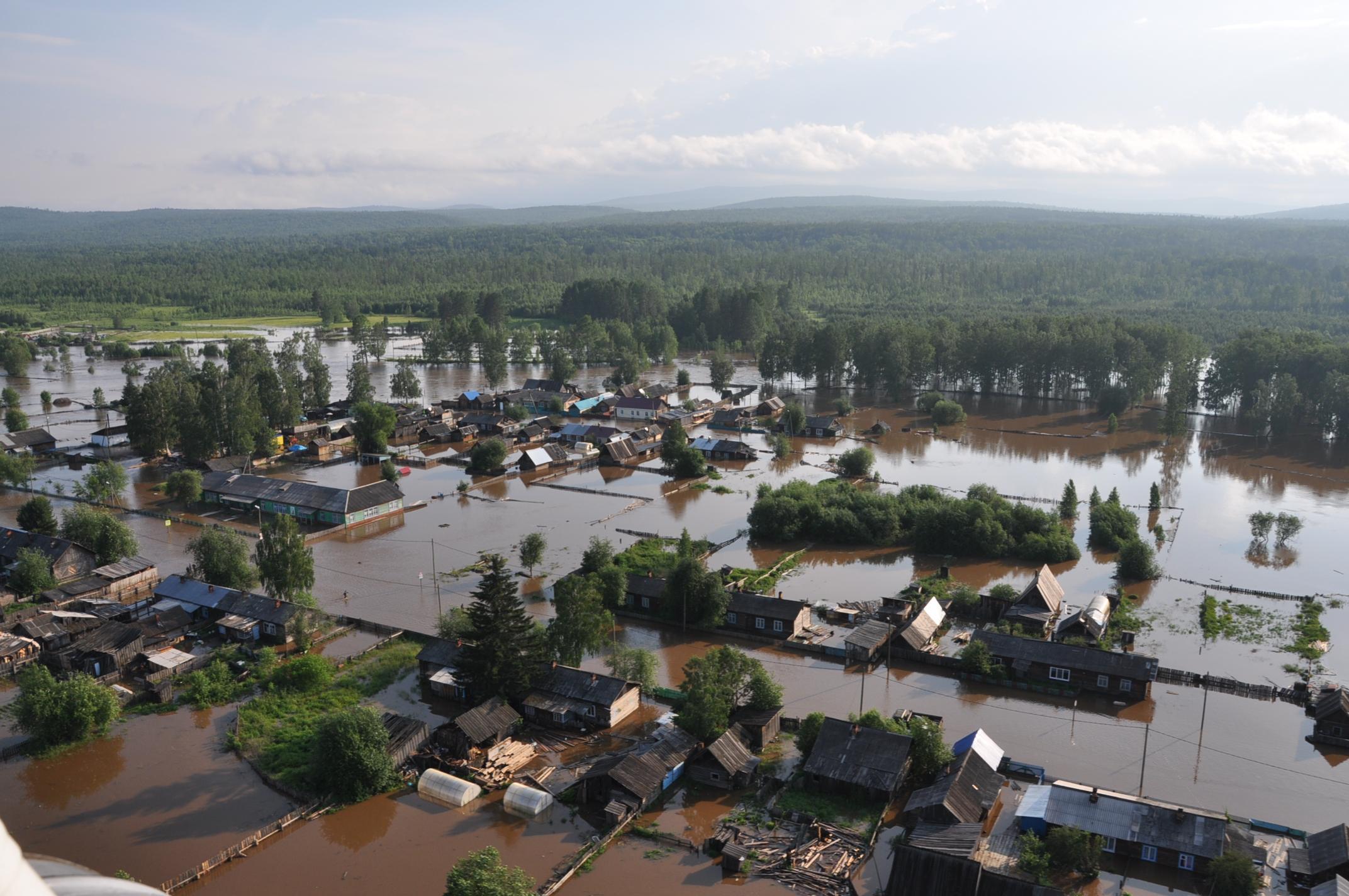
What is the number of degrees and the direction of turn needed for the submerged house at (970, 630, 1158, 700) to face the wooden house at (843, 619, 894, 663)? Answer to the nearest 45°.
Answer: approximately 90° to its right

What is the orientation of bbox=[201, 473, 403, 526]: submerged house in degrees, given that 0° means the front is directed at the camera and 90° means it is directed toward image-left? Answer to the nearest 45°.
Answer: approximately 45°

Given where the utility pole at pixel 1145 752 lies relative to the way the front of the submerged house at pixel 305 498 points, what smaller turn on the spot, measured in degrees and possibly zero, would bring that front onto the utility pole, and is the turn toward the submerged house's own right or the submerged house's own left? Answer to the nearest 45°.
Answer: approximately 90° to the submerged house's own left

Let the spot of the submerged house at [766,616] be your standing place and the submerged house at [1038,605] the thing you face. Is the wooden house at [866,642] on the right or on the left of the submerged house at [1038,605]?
right

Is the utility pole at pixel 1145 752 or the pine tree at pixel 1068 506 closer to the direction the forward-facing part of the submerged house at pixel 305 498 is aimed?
the utility pole

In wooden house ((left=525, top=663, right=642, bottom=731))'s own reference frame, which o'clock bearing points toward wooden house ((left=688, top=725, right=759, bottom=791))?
wooden house ((left=688, top=725, right=759, bottom=791)) is roughly at 9 o'clock from wooden house ((left=525, top=663, right=642, bottom=731)).

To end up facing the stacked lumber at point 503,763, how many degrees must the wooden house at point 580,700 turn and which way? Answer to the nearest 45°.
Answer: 0° — it already faces it

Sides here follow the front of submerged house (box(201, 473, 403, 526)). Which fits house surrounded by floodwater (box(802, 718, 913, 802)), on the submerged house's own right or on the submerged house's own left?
on the submerged house's own left

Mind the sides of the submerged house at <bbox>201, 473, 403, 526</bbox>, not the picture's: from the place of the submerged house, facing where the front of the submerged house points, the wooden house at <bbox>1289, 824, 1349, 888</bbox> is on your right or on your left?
on your left

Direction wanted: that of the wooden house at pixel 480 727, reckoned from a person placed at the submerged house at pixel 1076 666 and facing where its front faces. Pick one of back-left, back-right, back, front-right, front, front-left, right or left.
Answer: front-right

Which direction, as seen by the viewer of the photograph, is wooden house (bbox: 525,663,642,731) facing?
facing the viewer and to the left of the viewer

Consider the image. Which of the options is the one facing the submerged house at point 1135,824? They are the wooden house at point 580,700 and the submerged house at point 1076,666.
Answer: the submerged house at point 1076,666

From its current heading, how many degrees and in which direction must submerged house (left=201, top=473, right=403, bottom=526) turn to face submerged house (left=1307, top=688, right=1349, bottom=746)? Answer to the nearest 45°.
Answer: approximately 90° to its left

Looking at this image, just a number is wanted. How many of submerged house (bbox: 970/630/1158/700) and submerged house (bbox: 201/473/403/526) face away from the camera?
0

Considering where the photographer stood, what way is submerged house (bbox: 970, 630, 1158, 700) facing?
facing the viewer

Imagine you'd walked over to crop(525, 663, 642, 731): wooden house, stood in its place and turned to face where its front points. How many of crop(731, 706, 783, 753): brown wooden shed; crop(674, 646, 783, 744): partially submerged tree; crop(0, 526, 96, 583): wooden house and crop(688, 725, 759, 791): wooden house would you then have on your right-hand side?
1

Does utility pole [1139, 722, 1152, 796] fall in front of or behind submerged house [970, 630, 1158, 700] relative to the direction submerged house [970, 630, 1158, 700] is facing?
in front

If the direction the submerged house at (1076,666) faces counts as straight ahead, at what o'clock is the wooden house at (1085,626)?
The wooden house is roughly at 6 o'clock from the submerged house.

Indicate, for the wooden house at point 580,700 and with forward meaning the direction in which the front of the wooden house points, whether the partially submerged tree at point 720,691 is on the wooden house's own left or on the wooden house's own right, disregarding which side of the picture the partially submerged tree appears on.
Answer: on the wooden house's own left
